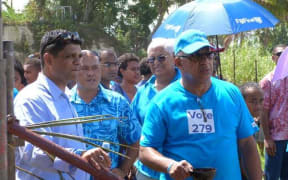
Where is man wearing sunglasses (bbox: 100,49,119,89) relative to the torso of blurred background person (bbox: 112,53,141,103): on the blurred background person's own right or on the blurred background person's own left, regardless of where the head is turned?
on the blurred background person's own right

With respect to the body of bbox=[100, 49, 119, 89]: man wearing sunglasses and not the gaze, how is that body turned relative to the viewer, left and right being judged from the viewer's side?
facing the viewer and to the right of the viewer

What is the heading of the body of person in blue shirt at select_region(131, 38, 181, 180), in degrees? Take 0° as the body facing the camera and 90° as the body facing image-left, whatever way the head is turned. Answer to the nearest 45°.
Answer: approximately 45°

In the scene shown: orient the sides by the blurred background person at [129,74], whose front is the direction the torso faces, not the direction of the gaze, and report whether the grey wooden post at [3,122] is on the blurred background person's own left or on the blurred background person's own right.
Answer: on the blurred background person's own right

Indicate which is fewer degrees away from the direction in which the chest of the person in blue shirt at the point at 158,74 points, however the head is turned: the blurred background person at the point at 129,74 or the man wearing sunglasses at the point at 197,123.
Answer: the man wearing sunglasses

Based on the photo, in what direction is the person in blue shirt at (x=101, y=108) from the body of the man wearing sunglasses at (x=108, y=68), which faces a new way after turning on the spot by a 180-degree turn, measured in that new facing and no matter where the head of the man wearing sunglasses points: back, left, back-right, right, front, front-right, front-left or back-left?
back-left

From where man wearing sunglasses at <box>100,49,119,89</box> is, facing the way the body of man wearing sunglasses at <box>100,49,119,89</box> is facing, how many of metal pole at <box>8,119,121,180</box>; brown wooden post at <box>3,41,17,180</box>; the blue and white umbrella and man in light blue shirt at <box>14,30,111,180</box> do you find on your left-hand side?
1

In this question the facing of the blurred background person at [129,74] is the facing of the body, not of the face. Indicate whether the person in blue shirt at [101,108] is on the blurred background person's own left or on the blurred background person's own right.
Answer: on the blurred background person's own right

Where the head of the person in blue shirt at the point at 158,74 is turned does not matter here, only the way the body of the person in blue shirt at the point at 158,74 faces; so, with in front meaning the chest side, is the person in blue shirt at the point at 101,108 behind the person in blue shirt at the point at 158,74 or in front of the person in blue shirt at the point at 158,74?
in front

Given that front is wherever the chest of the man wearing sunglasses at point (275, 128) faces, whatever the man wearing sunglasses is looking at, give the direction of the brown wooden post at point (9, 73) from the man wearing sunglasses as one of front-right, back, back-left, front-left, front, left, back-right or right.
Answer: front-right

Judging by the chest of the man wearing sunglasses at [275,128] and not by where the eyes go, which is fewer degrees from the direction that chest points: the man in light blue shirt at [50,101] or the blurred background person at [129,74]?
the man in light blue shirt
